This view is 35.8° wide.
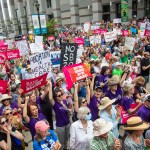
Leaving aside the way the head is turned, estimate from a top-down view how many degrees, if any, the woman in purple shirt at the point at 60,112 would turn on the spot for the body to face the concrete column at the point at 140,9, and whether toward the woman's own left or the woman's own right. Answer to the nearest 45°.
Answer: approximately 90° to the woman's own left

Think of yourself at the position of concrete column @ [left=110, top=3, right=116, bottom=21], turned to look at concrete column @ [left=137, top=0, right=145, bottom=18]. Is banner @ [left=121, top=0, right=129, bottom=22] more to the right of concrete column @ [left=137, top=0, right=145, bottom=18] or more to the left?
right

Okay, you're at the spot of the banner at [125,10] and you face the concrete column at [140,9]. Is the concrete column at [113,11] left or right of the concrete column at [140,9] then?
left

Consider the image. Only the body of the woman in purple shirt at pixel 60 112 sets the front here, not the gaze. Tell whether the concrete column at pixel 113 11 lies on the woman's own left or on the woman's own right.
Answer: on the woman's own left

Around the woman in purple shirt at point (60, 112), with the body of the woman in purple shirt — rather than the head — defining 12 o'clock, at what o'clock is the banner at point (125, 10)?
The banner is roughly at 8 o'clock from the woman in purple shirt.

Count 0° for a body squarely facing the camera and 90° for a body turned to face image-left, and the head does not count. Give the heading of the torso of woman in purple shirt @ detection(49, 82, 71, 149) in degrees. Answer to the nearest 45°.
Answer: approximately 315°
